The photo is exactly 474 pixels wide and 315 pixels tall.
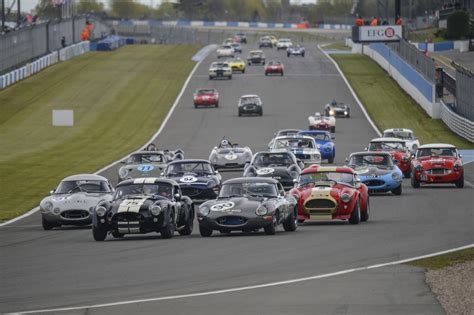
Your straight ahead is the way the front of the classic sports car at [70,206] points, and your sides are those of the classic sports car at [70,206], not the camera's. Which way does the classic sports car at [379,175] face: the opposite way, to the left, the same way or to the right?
the same way

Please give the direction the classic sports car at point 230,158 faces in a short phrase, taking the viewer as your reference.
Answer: facing the viewer

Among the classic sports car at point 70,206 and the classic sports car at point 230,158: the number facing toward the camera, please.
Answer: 2

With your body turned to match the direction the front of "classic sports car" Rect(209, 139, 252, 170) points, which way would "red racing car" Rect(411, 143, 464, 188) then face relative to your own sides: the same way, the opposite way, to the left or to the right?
the same way

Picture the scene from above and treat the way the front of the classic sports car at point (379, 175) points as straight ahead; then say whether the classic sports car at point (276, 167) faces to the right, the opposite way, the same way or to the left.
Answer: the same way

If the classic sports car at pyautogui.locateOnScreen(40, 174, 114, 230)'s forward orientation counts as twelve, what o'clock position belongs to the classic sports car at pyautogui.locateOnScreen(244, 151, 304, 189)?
the classic sports car at pyautogui.locateOnScreen(244, 151, 304, 189) is roughly at 7 o'clock from the classic sports car at pyautogui.locateOnScreen(40, 174, 114, 230).

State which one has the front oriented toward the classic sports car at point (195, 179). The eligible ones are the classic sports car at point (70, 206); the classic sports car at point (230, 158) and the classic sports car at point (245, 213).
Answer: the classic sports car at point (230, 158)

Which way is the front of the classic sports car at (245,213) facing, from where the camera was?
facing the viewer and to the left of the viewer

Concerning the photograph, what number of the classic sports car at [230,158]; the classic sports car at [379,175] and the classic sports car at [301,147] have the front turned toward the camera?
3

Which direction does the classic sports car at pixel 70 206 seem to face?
toward the camera

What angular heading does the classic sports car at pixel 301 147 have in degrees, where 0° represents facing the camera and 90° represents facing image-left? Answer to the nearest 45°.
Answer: approximately 0°

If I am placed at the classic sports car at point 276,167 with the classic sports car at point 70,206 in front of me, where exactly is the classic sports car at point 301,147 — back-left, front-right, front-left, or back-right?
back-right

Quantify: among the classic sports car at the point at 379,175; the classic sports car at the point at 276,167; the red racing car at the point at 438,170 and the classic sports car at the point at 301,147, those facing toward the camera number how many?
4

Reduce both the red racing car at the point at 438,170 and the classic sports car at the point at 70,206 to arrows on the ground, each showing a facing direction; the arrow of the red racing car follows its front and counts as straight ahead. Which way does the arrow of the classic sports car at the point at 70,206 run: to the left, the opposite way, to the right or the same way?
the same way

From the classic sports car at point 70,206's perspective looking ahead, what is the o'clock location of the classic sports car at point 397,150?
the classic sports car at point 397,150 is roughly at 7 o'clock from the classic sports car at point 70,206.

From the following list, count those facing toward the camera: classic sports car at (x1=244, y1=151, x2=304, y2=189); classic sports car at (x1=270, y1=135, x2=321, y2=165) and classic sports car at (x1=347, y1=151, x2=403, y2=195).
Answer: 3

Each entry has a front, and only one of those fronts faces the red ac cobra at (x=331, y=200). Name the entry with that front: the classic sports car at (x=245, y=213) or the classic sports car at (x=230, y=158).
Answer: the classic sports car at (x=230, y=158)

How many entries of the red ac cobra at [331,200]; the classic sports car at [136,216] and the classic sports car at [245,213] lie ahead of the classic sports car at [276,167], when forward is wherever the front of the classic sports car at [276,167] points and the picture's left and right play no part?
3

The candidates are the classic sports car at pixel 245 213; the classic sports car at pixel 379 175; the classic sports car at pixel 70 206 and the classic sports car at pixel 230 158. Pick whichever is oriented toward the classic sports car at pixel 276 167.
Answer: the classic sports car at pixel 230 158

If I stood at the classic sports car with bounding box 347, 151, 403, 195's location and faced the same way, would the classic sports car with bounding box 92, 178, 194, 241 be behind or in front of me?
in front
